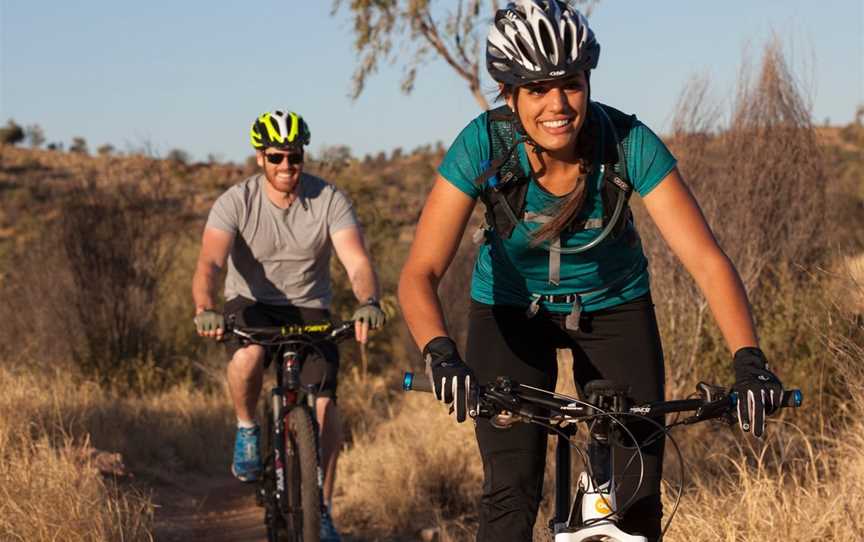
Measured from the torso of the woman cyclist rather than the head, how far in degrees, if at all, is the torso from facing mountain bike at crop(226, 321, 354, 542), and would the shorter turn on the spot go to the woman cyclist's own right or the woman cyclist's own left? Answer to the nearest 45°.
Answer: approximately 135° to the woman cyclist's own right

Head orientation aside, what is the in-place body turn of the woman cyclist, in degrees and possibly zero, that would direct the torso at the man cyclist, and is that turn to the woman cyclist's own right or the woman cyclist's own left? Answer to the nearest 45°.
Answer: approximately 135° to the woman cyclist's own right

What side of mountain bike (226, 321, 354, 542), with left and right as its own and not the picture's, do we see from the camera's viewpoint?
front

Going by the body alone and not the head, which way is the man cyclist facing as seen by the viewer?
toward the camera

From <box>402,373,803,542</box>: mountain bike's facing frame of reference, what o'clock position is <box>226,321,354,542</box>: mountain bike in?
<box>226,321,354,542</box>: mountain bike is roughly at 5 o'clock from <box>402,373,803,542</box>: mountain bike.

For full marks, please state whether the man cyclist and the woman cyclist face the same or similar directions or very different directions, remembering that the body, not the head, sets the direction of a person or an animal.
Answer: same or similar directions

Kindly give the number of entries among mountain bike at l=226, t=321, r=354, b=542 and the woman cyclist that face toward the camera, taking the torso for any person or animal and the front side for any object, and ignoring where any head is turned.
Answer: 2

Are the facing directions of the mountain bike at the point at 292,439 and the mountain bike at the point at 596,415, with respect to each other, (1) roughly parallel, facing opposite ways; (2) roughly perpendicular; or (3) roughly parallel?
roughly parallel

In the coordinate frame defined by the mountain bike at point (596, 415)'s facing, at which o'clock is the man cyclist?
The man cyclist is roughly at 5 o'clock from the mountain bike.

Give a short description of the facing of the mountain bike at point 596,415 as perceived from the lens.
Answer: facing the viewer

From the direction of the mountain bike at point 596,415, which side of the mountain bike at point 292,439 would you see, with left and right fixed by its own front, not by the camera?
front

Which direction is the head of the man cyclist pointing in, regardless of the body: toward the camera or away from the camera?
toward the camera
